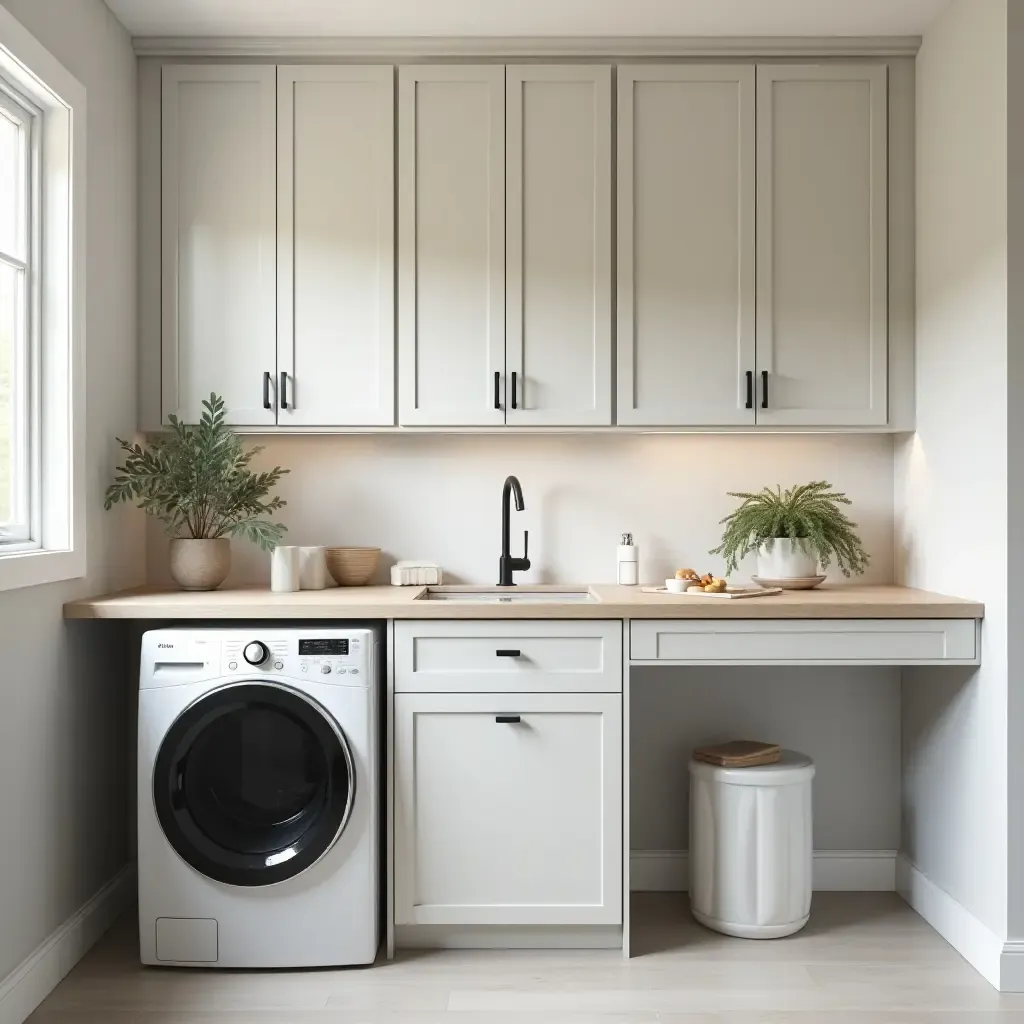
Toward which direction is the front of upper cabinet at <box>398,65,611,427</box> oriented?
toward the camera

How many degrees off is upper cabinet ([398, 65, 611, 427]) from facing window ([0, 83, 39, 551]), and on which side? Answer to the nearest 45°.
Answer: approximately 90° to its right

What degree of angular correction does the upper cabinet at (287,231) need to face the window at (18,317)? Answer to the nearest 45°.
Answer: approximately 45° to its right

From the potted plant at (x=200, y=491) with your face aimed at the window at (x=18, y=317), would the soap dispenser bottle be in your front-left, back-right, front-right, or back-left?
back-left

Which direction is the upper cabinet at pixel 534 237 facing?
toward the camera

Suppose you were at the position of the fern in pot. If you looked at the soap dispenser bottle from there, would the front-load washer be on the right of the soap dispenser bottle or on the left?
left

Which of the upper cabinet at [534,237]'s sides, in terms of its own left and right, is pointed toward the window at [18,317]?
right

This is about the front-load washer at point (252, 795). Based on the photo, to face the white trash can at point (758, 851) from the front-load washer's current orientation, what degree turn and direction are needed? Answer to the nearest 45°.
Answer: approximately 90° to its left

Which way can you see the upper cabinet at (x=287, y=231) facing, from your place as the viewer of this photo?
facing the viewer

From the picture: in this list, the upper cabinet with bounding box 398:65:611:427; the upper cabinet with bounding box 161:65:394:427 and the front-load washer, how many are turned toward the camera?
3
